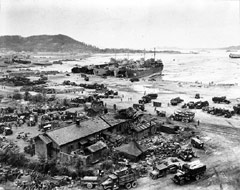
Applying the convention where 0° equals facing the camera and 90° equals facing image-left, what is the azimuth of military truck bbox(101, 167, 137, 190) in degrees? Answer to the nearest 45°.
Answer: approximately 45°

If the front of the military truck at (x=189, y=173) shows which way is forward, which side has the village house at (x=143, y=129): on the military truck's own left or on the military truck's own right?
on the military truck's own right

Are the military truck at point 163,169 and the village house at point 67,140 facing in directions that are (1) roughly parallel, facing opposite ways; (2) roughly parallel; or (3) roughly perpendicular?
roughly perpendicular

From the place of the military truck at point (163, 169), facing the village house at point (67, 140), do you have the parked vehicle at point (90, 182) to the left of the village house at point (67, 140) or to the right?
left

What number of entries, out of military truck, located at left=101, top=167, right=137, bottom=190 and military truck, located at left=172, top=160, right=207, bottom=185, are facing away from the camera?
0

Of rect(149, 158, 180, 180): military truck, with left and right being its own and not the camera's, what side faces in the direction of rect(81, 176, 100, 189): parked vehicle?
front

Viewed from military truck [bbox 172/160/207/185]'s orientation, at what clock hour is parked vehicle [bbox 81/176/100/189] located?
The parked vehicle is roughly at 1 o'clock from the military truck.

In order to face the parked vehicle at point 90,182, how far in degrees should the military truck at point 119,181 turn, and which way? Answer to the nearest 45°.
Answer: approximately 45° to its right

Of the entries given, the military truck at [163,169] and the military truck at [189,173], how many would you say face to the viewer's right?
0

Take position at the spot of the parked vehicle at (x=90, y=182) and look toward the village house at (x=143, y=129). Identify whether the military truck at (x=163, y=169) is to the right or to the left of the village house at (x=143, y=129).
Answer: right
